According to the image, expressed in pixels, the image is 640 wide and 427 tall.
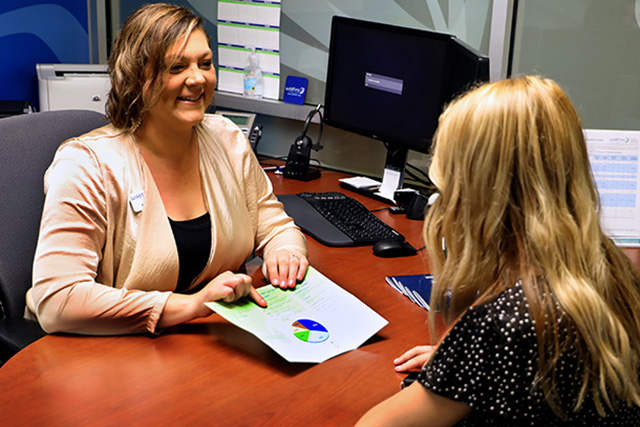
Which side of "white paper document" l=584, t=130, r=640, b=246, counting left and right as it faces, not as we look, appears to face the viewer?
front

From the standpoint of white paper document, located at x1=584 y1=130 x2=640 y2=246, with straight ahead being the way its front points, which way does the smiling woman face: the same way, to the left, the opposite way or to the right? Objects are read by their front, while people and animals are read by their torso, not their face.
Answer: to the left

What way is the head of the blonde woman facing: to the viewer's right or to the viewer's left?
to the viewer's left

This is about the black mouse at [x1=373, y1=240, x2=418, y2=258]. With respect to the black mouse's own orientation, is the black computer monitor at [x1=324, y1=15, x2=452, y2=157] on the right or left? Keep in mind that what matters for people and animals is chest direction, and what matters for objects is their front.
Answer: on its left

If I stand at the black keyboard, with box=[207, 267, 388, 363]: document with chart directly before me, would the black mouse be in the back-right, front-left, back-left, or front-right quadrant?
front-left

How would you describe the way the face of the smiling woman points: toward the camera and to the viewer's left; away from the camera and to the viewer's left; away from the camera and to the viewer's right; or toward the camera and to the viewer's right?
toward the camera and to the viewer's right

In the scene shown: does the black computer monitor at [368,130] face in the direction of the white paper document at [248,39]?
no

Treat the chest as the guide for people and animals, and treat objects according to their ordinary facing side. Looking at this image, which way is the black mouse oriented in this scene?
to the viewer's right

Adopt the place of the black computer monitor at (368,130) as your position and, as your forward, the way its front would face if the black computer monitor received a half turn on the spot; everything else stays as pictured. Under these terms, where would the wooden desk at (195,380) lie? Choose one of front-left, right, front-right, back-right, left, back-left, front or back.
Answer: back-right

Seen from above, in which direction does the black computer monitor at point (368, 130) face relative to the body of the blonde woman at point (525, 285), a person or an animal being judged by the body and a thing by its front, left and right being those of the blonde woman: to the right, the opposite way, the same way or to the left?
to the left

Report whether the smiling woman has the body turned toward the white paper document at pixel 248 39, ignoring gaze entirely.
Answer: no

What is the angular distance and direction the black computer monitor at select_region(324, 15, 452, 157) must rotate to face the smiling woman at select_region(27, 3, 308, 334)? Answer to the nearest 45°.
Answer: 0° — it already faces them

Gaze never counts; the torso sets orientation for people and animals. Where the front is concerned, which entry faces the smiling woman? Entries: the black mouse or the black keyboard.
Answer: the black keyboard

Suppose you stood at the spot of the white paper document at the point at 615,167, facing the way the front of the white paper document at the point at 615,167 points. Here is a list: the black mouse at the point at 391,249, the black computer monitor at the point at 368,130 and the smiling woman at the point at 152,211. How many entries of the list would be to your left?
0

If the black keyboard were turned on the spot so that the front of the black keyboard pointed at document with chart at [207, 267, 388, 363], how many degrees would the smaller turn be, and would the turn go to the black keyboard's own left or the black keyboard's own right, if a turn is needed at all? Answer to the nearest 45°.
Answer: approximately 45° to the black keyboard's own left

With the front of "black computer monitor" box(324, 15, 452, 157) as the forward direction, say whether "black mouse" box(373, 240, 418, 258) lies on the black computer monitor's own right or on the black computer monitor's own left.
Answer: on the black computer monitor's own left

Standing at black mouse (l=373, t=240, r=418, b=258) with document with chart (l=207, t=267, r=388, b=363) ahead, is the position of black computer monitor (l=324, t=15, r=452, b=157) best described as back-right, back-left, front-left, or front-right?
back-right

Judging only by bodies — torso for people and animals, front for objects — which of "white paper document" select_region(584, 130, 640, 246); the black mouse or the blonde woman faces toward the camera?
the white paper document
